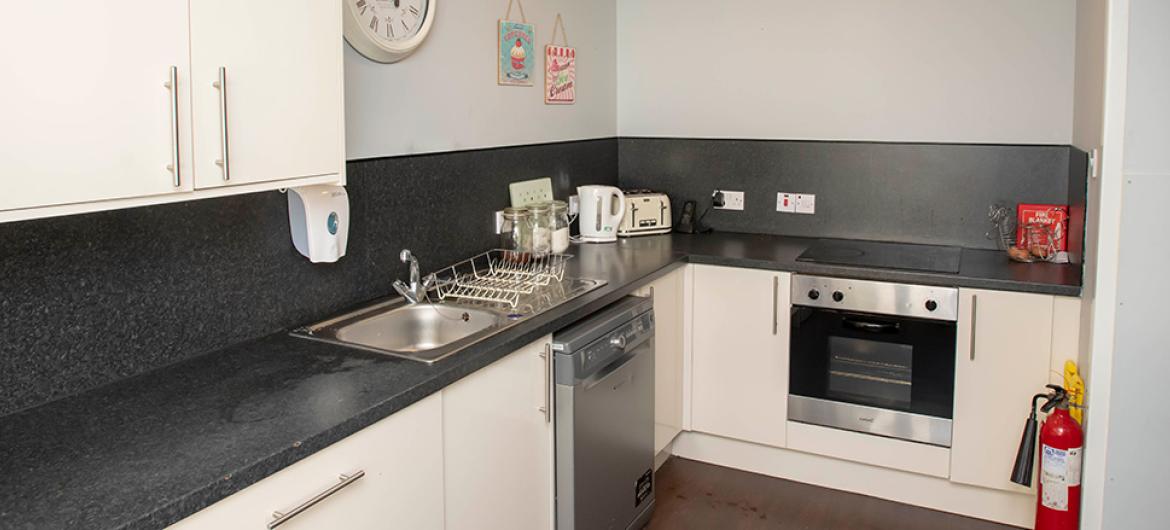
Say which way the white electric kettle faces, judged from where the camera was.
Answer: facing to the left of the viewer

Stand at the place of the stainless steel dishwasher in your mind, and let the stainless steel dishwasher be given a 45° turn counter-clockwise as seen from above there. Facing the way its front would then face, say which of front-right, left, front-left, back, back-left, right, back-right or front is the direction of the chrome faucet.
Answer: back

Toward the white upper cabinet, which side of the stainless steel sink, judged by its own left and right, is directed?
right

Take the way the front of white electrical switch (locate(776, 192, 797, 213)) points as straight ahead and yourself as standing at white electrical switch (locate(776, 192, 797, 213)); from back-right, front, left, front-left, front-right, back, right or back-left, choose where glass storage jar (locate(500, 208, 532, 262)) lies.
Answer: front-right

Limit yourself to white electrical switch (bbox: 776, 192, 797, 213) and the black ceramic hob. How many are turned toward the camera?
2

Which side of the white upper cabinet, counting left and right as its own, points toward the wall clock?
left

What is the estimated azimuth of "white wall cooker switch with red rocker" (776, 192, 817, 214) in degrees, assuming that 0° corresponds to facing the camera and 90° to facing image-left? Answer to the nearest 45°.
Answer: approximately 0°

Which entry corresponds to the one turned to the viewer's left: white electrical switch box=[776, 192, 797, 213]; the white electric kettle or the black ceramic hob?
the white electric kettle

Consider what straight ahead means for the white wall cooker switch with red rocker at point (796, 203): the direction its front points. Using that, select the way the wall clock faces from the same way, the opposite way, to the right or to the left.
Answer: to the left

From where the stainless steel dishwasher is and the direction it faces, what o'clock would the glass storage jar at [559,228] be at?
The glass storage jar is roughly at 7 o'clock from the stainless steel dishwasher.

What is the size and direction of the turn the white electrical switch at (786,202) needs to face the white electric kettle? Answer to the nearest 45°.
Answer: approximately 45° to its right

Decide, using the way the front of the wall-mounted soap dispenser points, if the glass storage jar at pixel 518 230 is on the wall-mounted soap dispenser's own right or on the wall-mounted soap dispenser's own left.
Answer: on the wall-mounted soap dispenser's own left
